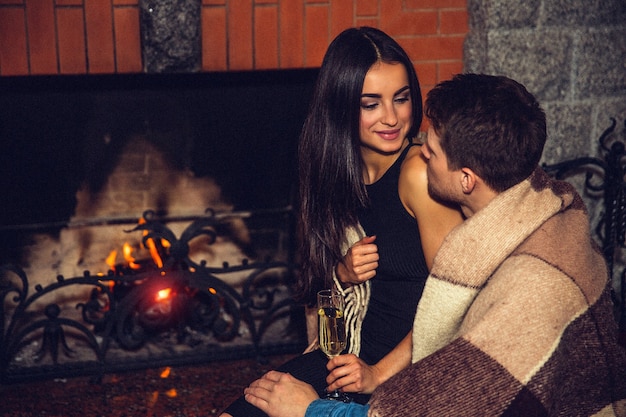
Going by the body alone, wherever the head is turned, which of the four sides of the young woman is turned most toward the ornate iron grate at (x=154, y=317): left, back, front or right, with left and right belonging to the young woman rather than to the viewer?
right

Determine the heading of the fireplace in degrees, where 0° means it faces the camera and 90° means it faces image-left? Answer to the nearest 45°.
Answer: approximately 0°

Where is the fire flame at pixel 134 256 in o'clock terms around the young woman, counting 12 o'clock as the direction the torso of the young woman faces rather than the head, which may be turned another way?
The fire flame is roughly at 3 o'clock from the young woman.

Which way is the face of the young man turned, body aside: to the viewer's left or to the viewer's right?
to the viewer's left

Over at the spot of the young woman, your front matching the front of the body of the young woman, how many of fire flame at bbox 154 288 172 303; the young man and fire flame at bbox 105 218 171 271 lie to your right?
2

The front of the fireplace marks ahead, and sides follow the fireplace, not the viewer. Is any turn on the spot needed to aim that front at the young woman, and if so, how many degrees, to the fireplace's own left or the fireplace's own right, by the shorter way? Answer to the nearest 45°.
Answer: approximately 45° to the fireplace's own left

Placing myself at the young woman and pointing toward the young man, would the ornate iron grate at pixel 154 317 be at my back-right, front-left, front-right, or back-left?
back-right

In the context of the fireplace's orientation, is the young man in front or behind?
in front
